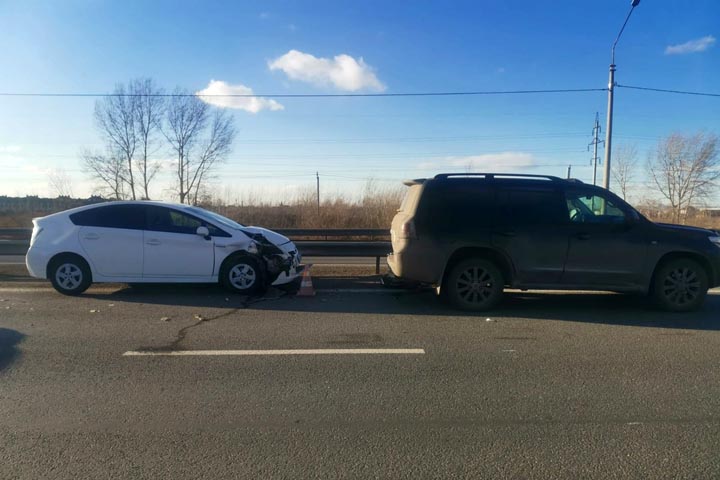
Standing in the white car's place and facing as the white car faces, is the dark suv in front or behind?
in front

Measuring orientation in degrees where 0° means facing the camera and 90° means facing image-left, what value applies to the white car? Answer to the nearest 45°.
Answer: approximately 270°

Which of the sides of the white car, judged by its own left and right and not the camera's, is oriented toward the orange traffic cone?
front

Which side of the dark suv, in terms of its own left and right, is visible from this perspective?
right

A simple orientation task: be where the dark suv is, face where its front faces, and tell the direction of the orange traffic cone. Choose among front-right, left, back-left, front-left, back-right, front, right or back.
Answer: back

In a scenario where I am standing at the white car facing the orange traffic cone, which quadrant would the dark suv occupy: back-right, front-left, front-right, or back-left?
front-right

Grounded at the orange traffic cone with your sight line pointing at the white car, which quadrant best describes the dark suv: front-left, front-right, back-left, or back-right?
back-left

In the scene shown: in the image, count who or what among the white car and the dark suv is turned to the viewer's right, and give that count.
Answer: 2

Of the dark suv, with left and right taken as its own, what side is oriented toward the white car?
back
